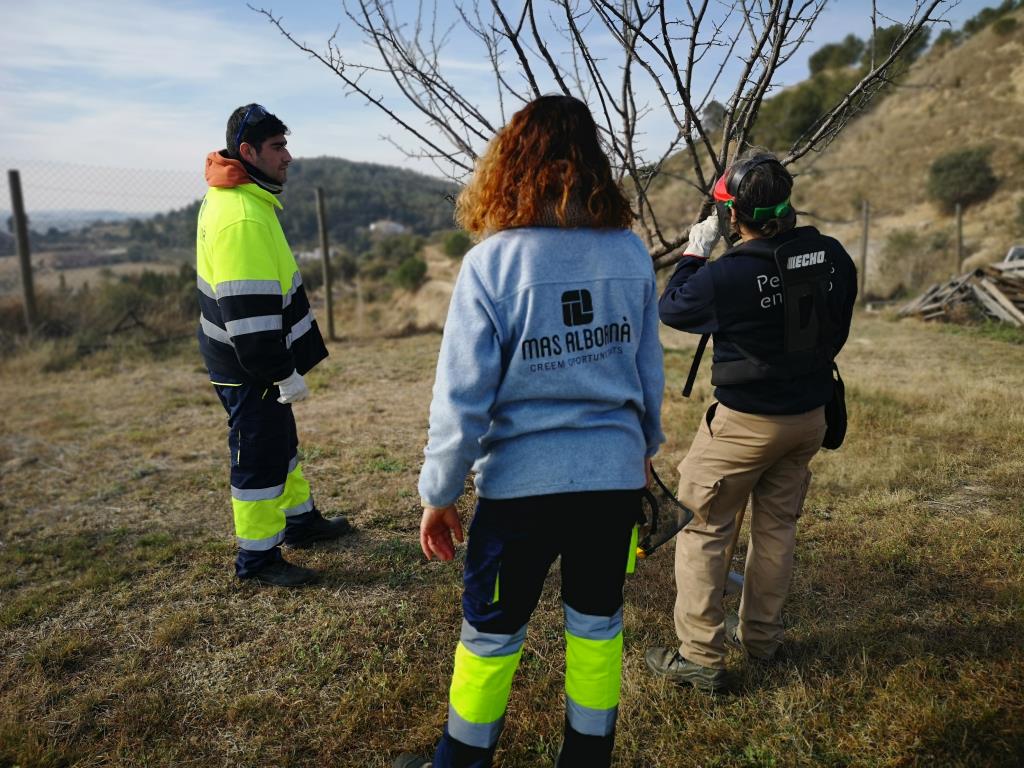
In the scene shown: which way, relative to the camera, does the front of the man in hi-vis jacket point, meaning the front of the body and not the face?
to the viewer's right

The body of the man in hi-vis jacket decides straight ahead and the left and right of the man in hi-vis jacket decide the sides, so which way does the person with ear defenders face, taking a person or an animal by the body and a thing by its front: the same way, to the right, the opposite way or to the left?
to the left

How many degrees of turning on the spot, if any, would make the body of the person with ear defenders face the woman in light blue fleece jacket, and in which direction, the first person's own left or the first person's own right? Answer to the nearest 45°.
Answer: approximately 90° to the first person's own left

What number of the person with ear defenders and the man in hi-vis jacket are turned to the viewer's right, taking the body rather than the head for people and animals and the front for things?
1

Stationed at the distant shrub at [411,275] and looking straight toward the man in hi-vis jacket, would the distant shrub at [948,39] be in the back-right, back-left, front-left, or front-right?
back-left

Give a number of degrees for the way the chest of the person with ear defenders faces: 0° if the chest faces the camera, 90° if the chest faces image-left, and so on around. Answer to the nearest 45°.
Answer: approximately 135°

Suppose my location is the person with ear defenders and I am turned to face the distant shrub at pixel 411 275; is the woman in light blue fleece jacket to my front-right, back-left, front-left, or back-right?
back-left

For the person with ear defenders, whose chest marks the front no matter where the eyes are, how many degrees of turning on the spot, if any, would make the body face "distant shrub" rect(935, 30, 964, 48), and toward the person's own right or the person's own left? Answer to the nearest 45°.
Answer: approximately 45° to the person's own right

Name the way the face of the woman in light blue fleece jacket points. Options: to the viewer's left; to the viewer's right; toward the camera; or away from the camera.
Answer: away from the camera

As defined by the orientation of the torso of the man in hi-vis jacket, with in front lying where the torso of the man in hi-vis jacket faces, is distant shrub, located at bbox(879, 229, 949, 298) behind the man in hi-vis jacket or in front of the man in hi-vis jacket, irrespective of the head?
in front

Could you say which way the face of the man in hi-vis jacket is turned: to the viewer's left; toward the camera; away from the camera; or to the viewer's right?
to the viewer's right

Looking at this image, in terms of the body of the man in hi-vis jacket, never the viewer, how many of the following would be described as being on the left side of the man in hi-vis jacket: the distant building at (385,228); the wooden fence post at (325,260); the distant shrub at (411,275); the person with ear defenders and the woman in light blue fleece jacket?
3

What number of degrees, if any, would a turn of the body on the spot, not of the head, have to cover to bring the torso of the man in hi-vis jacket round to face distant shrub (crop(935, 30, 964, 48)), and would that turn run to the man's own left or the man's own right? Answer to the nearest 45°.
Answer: approximately 45° to the man's own left

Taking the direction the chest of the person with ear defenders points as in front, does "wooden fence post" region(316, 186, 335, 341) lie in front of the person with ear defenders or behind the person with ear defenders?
in front
